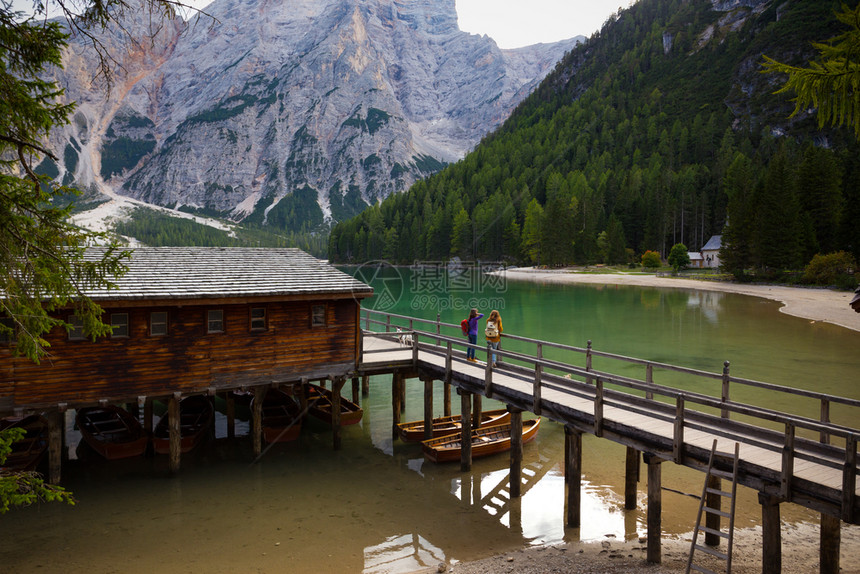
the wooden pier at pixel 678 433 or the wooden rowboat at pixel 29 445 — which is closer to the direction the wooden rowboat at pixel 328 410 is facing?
the wooden pier

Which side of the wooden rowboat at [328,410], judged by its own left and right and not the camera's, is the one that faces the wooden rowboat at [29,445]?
right

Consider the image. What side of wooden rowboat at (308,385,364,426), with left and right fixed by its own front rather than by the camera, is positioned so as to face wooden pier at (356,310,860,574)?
front

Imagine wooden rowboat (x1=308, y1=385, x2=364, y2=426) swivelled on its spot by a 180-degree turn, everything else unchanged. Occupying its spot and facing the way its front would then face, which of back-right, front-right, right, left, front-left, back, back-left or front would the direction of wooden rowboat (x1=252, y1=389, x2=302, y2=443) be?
left

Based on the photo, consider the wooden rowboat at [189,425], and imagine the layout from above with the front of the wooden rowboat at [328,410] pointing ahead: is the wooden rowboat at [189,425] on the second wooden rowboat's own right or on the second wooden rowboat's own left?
on the second wooden rowboat's own right

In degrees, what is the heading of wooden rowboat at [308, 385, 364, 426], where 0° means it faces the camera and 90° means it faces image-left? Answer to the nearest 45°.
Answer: approximately 315°
